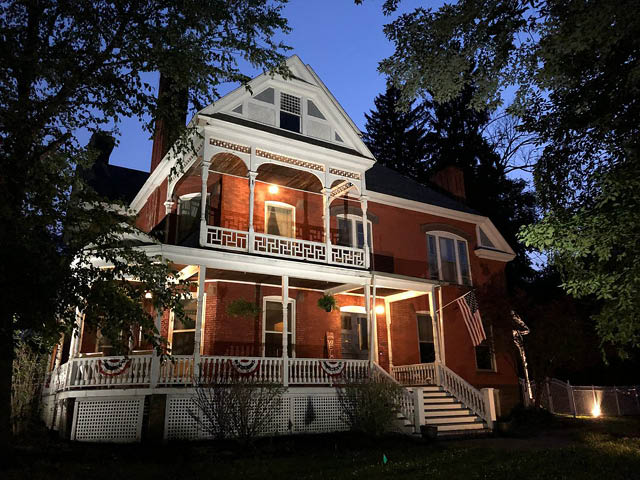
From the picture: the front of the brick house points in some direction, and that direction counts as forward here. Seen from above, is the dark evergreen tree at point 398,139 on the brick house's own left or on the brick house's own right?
on the brick house's own left

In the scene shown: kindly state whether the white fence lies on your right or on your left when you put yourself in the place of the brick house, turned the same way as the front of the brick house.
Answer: on your left

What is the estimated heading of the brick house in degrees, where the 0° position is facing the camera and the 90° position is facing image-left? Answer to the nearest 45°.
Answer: approximately 315°

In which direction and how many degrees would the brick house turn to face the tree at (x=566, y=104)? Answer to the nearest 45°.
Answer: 0° — it already faces it

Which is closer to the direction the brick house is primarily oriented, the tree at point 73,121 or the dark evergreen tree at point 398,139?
the tree
